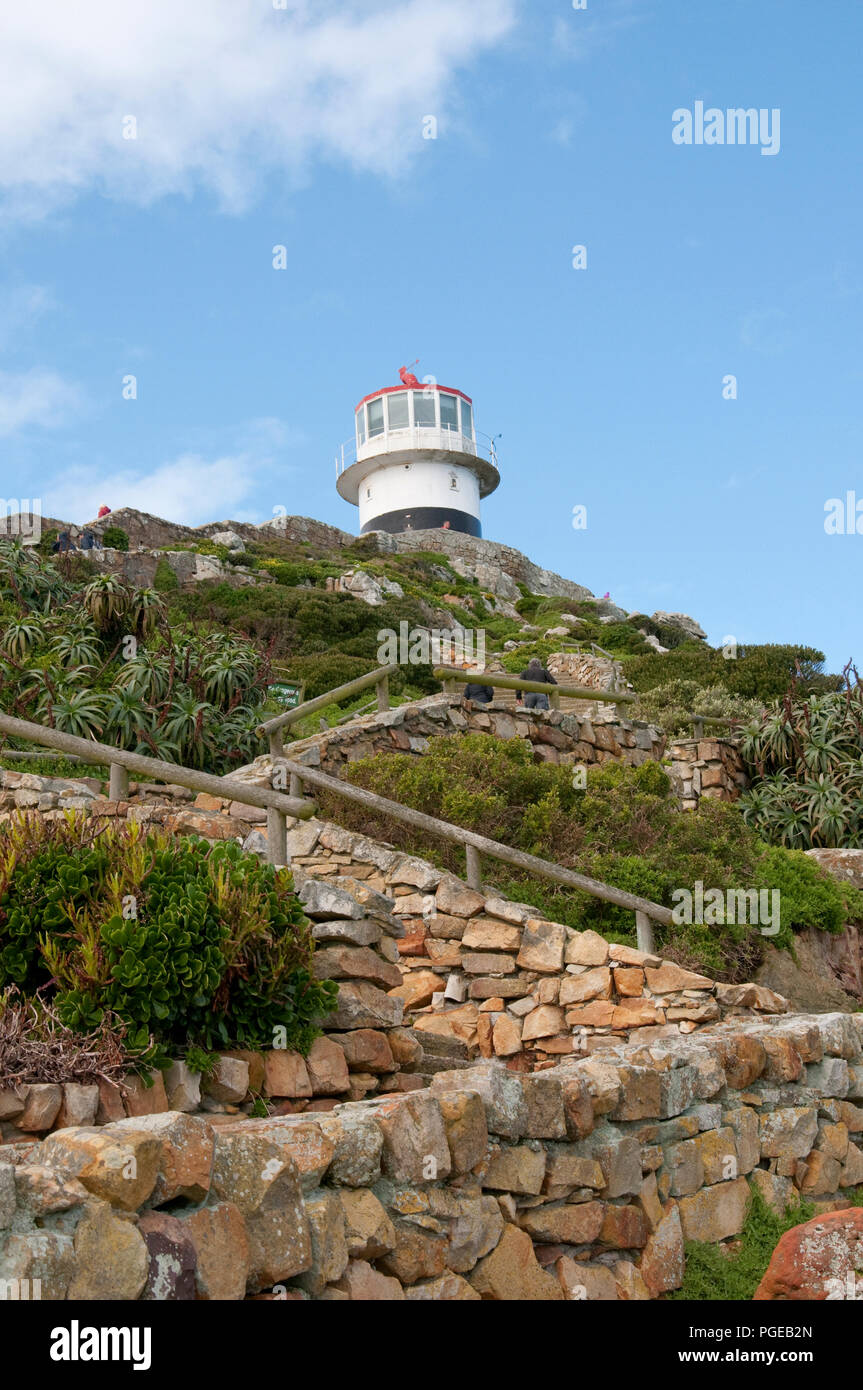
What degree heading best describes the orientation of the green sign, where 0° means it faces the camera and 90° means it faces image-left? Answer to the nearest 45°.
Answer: approximately 0°

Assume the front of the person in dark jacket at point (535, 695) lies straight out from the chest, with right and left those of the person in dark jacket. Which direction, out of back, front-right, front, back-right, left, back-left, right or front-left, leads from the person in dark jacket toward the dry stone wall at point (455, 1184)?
back

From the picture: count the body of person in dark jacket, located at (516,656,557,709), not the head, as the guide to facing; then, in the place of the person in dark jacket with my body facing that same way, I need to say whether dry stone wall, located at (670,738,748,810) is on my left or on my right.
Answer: on my right

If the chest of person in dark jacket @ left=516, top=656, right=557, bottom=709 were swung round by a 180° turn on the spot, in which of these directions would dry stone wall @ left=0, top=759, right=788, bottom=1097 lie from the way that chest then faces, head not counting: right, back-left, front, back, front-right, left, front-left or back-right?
front

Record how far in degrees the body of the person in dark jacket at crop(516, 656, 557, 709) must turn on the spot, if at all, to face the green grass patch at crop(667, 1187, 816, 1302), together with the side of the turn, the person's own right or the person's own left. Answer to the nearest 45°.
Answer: approximately 180°

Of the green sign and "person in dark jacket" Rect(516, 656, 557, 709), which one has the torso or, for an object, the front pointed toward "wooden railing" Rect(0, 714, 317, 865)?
the green sign

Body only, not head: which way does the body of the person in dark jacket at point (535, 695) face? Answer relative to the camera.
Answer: away from the camera

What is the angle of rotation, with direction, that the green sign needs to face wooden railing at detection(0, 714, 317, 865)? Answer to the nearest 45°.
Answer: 0° — it already faces it

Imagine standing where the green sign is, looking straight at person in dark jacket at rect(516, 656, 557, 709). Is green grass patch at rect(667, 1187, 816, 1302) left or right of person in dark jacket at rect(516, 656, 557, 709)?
right

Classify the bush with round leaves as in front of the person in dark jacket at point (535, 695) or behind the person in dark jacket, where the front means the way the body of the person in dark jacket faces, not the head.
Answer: behind

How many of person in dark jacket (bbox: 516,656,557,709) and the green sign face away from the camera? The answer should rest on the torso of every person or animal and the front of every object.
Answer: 1

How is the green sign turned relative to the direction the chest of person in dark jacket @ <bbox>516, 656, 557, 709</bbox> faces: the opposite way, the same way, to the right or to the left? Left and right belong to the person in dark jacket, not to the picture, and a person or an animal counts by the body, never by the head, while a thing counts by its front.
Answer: the opposite way

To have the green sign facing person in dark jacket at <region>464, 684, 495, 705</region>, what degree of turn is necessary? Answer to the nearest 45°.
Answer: approximately 45° to its left

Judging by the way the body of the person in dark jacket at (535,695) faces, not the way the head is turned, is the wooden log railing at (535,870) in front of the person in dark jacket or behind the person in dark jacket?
behind
